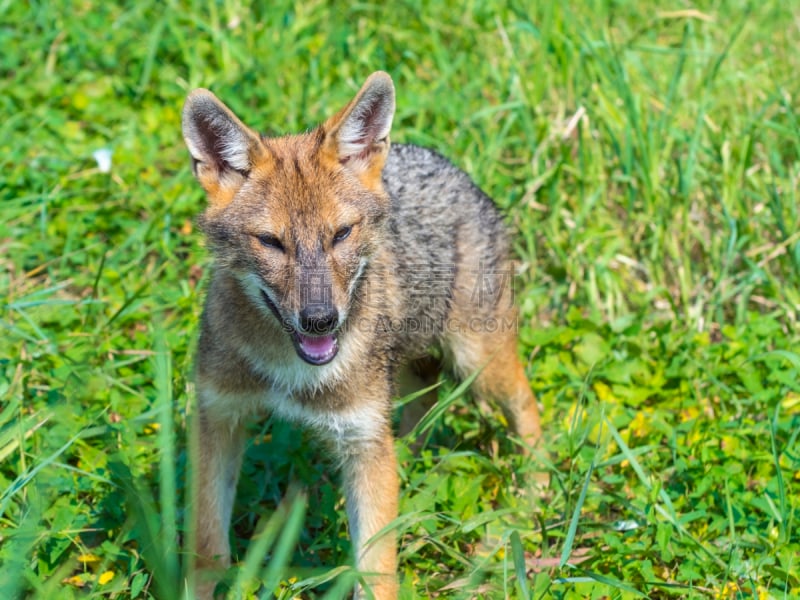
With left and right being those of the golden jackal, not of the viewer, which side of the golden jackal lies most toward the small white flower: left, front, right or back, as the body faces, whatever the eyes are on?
right

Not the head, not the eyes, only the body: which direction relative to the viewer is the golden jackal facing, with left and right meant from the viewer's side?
facing the viewer and to the left of the viewer
